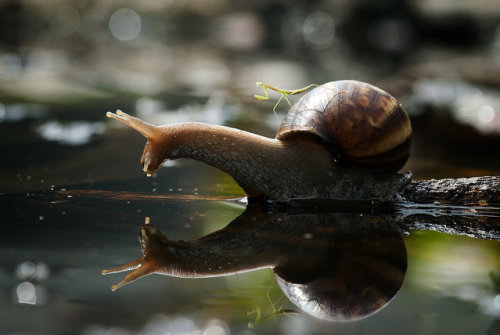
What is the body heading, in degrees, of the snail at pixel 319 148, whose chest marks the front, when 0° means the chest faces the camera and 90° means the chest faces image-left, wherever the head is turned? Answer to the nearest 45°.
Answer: approximately 90°
